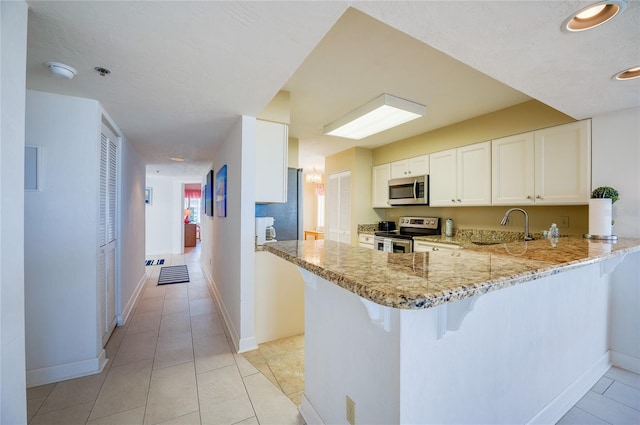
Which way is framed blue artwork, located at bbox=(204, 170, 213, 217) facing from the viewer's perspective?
to the viewer's left

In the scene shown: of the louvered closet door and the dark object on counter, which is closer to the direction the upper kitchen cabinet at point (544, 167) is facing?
the louvered closet door

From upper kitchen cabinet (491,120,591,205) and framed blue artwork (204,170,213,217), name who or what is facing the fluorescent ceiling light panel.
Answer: the upper kitchen cabinet

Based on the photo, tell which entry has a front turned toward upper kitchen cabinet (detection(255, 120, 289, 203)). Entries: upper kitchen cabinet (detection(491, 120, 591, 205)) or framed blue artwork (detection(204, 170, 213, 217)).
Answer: upper kitchen cabinet (detection(491, 120, 591, 205))

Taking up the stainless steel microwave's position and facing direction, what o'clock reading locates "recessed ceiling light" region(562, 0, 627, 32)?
The recessed ceiling light is roughly at 10 o'clock from the stainless steel microwave.

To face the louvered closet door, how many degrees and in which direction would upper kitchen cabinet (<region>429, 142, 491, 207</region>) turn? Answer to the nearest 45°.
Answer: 0° — it already faces it

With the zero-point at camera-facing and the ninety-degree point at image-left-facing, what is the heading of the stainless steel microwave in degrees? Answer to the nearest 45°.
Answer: approximately 45°
